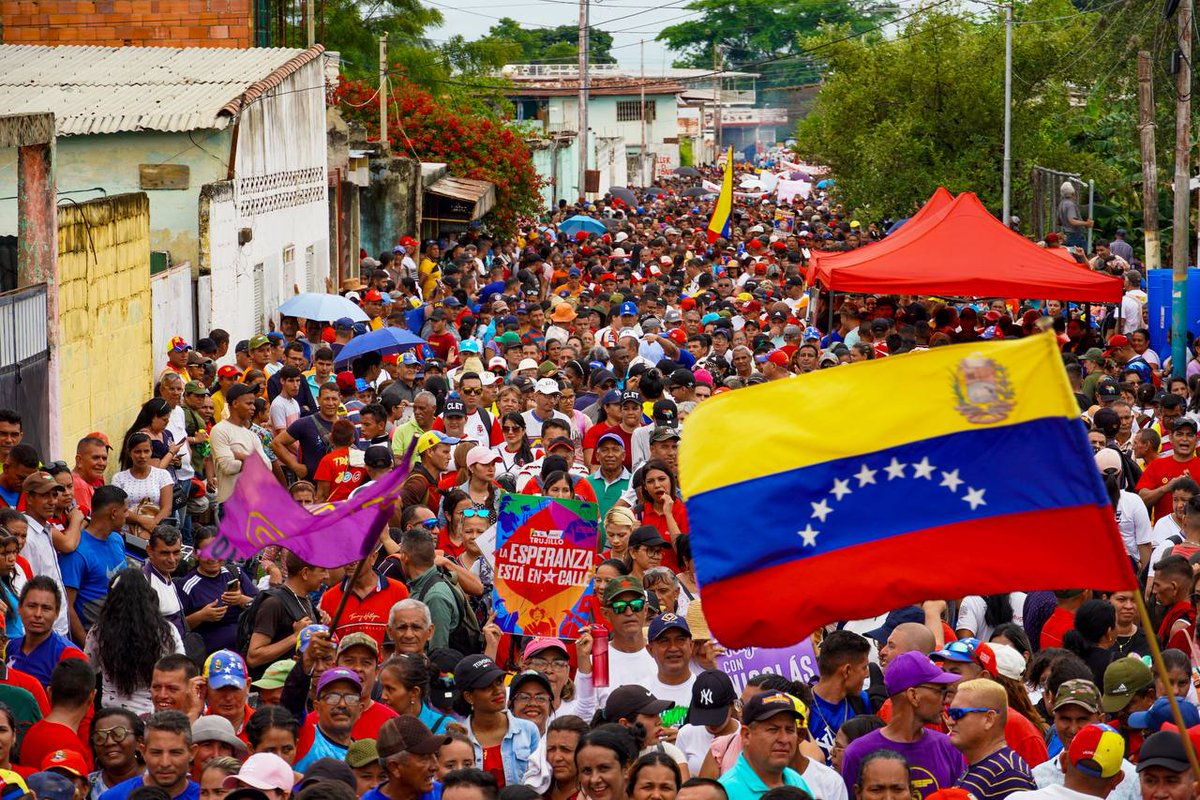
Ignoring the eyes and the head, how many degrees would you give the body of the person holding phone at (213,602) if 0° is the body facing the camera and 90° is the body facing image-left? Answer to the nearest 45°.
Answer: approximately 315°

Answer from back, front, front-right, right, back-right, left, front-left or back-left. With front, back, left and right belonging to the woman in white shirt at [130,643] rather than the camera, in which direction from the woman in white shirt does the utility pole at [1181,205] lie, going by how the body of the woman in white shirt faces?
front-right

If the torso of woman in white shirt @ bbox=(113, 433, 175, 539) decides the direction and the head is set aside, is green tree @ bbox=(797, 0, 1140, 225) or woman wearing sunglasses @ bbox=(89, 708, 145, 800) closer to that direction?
the woman wearing sunglasses

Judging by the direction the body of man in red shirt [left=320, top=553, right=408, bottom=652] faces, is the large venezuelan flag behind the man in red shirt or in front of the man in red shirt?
in front

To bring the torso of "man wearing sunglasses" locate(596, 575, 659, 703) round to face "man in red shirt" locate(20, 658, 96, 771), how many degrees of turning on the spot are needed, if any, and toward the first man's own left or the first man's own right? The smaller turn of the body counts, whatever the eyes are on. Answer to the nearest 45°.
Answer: approximately 45° to the first man's own right

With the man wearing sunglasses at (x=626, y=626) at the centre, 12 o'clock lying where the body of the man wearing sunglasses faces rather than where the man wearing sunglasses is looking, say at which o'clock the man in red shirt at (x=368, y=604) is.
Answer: The man in red shirt is roughly at 4 o'clock from the man wearing sunglasses.

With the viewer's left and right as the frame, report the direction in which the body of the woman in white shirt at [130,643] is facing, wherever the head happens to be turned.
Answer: facing away from the viewer

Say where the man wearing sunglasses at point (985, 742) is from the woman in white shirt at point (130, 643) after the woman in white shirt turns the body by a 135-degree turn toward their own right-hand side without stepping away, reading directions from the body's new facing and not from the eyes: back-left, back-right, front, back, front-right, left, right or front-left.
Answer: front

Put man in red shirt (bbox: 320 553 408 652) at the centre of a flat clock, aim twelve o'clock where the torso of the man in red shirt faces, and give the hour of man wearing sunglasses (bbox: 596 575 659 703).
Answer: The man wearing sunglasses is roughly at 10 o'clock from the man in red shirt.

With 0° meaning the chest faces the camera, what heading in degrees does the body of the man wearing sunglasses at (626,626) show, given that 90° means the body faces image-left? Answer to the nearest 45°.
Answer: approximately 0°
